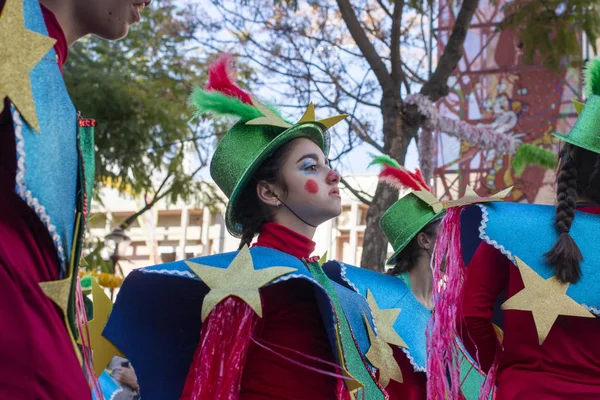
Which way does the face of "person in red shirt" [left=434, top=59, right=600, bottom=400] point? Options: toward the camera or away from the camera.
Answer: away from the camera

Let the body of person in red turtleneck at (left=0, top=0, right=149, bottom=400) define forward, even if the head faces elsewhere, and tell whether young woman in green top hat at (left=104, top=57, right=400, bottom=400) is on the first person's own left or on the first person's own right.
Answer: on the first person's own left

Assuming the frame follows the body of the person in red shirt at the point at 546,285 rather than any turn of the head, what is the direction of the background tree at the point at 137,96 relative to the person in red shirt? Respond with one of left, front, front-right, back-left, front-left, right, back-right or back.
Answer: front-left

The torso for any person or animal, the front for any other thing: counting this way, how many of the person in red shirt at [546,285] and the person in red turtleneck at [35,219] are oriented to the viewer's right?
1

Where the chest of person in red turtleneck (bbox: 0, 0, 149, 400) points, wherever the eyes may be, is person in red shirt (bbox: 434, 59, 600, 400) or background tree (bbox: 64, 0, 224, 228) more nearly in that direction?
the person in red shirt

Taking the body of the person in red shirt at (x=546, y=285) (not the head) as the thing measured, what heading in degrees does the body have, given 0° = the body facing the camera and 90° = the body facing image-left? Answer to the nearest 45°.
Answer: approximately 180°

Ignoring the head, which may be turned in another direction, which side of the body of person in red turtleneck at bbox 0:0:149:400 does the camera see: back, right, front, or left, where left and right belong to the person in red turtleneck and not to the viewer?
right

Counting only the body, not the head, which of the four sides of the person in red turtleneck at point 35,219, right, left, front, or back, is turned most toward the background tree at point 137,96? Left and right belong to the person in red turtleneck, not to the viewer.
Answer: left

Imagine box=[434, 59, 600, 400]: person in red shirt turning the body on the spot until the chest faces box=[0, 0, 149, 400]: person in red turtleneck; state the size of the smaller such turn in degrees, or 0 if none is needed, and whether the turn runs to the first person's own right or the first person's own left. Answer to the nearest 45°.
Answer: approximately 135° to the first person's own left

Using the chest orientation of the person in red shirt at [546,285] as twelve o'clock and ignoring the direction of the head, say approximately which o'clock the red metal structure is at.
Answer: The red metal structure is roughly at 12 o'clock from the person in red shirt.
